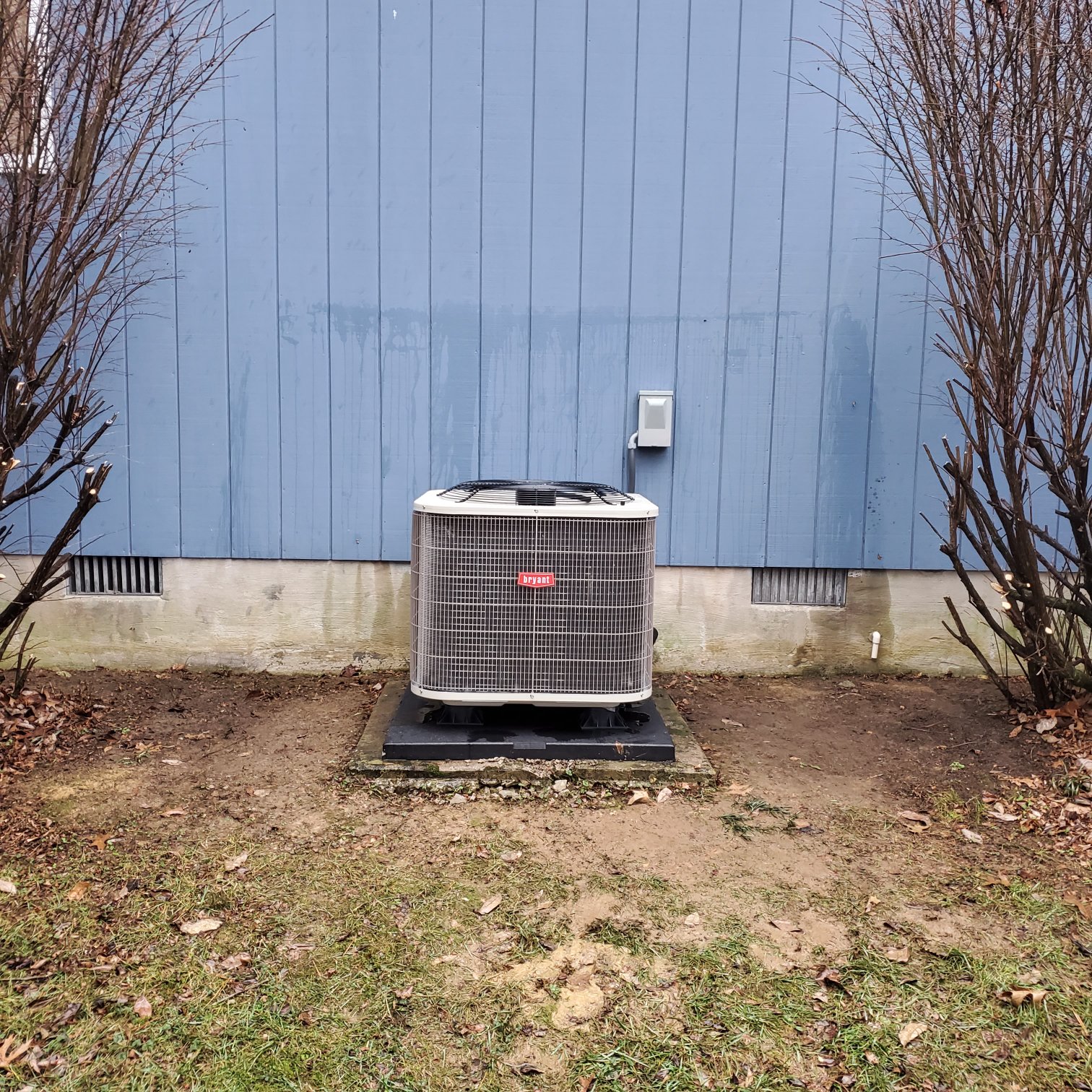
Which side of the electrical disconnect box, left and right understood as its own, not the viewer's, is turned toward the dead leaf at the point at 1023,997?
front

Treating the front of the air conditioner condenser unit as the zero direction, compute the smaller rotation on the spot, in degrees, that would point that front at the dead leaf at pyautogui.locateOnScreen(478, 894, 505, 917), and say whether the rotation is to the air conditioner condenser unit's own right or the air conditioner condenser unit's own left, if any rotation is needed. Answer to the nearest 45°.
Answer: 0° — it already faces it

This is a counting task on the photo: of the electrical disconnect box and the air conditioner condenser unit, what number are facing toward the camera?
2

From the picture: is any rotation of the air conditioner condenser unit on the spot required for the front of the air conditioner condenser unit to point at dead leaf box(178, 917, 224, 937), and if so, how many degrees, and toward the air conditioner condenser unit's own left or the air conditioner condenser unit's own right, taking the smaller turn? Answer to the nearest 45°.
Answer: approximately 45° to the air conditioner condenser unit's own right

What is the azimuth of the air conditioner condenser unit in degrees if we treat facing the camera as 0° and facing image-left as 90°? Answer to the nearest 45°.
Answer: approximately 0°

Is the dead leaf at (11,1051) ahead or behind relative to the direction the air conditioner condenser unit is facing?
ahead

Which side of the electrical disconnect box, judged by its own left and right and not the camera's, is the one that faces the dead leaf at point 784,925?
front

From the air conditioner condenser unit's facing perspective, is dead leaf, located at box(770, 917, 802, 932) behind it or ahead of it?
ahead
